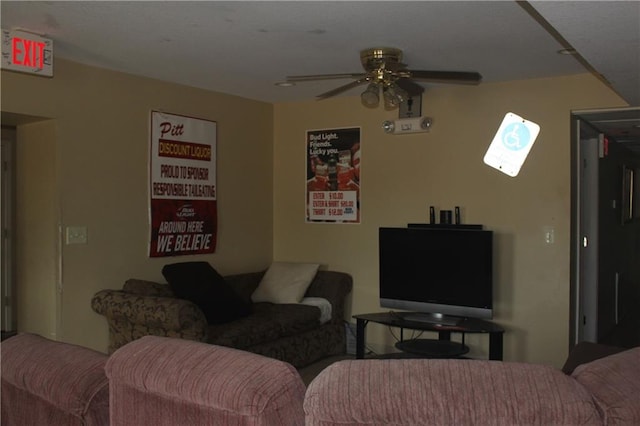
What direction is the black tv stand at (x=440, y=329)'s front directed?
toward the camera

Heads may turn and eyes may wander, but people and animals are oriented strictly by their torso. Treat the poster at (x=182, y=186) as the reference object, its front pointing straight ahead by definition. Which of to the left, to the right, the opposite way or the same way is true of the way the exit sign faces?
the same way

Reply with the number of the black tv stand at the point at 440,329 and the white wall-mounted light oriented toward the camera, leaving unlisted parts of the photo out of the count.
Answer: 2

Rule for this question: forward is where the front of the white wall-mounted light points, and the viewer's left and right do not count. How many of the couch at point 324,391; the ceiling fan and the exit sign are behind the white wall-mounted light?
0

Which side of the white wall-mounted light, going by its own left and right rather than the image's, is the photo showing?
front

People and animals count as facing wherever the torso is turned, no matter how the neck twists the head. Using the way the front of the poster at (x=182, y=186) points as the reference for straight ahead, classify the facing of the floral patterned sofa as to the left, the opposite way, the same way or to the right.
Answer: the same way

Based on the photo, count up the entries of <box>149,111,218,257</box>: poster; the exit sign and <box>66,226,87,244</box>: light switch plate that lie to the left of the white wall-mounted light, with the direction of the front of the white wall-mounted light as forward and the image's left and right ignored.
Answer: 0

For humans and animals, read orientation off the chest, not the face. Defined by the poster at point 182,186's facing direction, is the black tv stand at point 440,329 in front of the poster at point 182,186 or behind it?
in front

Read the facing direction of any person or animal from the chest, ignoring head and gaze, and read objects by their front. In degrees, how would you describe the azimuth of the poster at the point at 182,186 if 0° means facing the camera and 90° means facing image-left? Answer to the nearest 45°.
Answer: approximately 315°

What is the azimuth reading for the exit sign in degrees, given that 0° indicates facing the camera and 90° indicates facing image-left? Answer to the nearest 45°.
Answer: approximately 315°

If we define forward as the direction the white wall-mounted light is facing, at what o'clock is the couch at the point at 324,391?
The couch is roughly at 12 o'clock from the white wall-mounted light.

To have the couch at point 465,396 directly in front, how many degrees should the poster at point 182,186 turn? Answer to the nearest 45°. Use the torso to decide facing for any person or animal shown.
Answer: approximately 45° to its right

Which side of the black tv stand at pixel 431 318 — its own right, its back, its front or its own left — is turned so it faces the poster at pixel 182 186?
right
